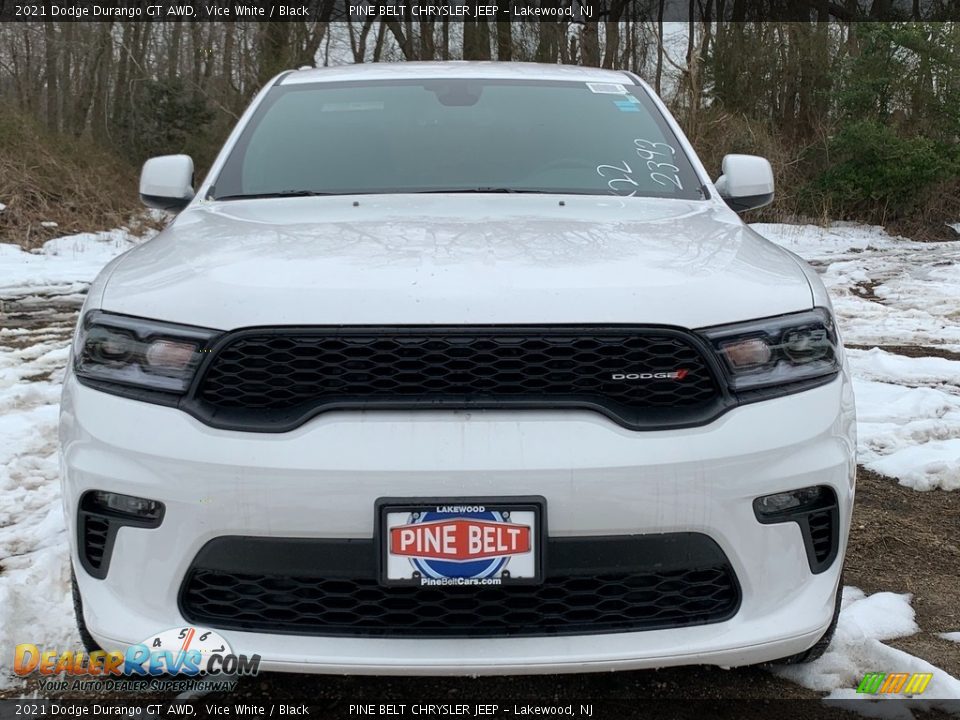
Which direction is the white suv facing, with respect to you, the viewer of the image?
facing the viewer
